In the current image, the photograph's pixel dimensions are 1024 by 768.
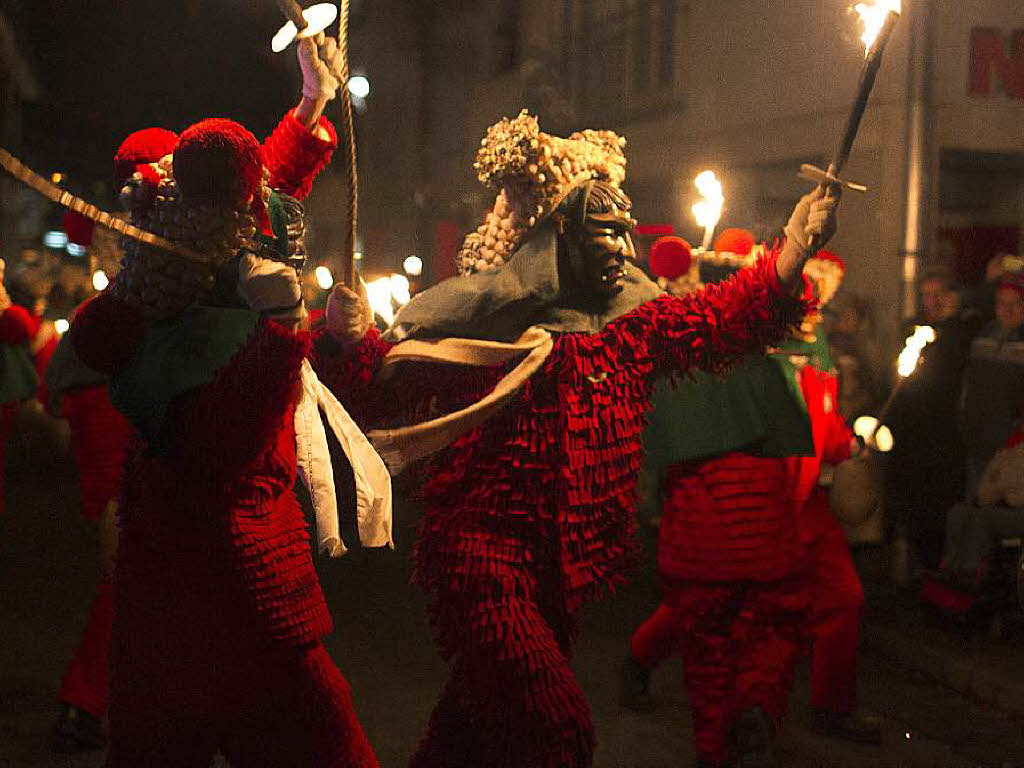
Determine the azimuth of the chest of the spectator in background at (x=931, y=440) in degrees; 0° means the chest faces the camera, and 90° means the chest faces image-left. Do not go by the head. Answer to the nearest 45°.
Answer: approximately 45°

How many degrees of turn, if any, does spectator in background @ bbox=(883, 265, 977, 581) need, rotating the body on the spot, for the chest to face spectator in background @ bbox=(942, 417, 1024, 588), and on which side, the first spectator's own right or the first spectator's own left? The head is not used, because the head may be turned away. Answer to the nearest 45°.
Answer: approximately 45° to the first spectator's own left

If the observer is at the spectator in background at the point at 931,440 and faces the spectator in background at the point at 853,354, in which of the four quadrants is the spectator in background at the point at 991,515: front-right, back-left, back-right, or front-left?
back-left

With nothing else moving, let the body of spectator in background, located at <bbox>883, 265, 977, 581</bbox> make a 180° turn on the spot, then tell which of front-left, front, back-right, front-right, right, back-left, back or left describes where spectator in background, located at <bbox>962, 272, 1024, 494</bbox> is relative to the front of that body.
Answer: right

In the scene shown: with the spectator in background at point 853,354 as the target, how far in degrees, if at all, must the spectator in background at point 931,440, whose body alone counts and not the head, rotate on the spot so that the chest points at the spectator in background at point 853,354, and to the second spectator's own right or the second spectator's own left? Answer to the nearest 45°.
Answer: approximately 90° to the second spectator's own right
